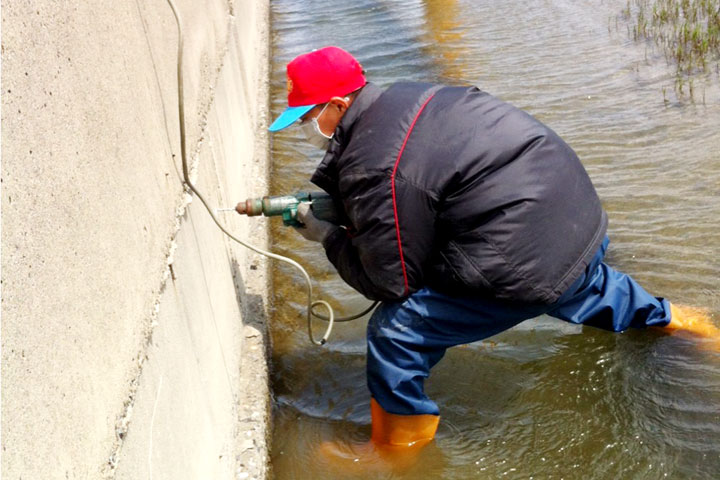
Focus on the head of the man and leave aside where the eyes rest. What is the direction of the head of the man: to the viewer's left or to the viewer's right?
to the viewer's left

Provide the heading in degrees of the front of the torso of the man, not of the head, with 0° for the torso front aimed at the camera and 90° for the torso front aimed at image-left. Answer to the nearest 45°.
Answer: approximately 90°
